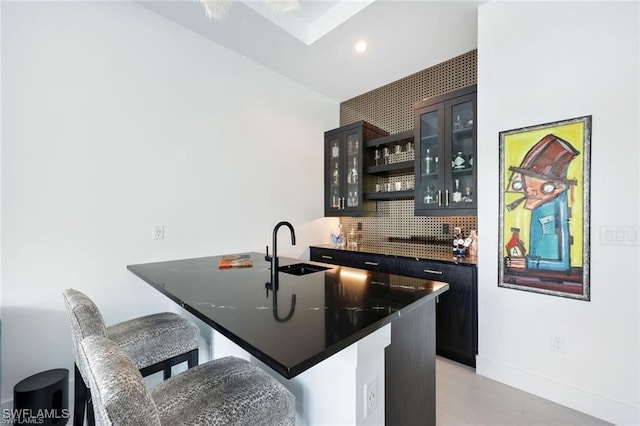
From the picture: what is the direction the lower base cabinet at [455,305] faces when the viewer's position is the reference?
facing the viewer and to the left of the viewer

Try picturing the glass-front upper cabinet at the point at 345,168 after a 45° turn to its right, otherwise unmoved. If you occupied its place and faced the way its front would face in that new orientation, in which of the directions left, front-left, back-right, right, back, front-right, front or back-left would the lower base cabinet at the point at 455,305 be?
back-left

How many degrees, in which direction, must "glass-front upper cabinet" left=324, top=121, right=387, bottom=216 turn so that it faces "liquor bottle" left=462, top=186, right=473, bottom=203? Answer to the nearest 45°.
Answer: approximately 90° to its left

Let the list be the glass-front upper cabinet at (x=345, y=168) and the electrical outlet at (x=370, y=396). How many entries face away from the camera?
0

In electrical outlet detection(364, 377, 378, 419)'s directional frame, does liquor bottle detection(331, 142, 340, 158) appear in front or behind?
behind

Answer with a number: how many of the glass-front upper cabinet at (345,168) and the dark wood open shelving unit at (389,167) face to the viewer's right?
0

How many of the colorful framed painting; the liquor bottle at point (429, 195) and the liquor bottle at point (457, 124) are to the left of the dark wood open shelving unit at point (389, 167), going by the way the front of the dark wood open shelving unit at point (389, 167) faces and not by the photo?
3

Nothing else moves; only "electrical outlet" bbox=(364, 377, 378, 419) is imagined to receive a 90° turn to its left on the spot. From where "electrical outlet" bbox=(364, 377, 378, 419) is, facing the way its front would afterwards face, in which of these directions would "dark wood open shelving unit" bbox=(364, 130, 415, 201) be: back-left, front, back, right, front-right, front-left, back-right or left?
front-left

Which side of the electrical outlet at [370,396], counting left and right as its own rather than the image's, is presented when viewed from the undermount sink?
back

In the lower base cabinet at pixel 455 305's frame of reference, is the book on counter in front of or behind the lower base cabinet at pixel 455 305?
in front

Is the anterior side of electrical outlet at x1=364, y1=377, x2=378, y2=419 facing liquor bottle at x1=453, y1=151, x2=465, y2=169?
no

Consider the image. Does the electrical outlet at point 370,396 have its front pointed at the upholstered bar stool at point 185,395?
no

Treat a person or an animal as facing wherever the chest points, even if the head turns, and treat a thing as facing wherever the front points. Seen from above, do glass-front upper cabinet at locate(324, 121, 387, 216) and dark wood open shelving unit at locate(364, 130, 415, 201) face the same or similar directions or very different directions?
same or similar directions

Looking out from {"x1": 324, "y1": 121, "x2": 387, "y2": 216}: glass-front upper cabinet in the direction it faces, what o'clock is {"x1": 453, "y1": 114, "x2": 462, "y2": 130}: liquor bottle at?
The liquor bottle is roughly at 9 o'clock from the glass-front upper cabinet.

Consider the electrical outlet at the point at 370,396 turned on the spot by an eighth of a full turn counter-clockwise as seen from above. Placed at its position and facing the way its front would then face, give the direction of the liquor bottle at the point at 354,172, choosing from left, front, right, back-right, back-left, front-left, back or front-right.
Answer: left
